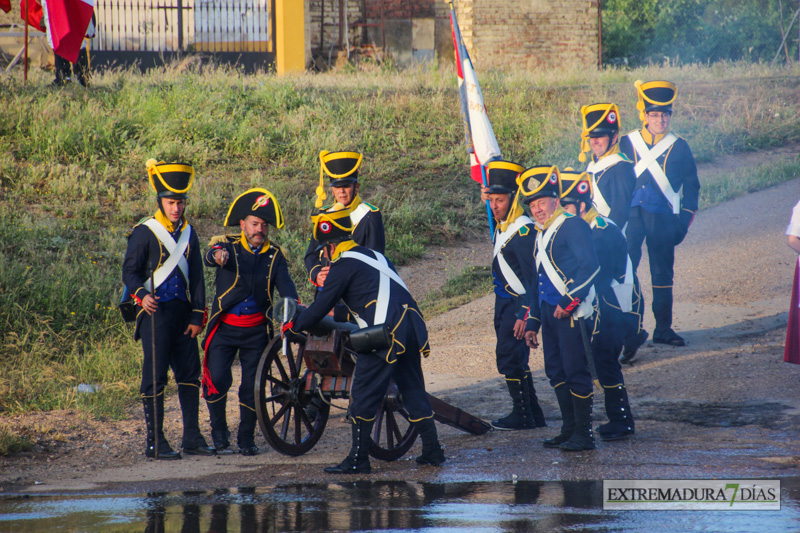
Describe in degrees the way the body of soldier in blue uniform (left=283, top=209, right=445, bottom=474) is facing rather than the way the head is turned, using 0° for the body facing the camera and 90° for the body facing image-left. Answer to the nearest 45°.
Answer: approximately 90°

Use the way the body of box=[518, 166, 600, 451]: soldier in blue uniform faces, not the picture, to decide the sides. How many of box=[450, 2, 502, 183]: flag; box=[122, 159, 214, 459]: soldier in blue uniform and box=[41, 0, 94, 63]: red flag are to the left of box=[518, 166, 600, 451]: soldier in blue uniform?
0

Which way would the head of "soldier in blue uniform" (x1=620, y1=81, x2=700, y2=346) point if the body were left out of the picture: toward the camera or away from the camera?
toward the camera

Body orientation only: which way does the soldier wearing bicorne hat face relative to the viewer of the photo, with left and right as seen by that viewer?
facing the viewer

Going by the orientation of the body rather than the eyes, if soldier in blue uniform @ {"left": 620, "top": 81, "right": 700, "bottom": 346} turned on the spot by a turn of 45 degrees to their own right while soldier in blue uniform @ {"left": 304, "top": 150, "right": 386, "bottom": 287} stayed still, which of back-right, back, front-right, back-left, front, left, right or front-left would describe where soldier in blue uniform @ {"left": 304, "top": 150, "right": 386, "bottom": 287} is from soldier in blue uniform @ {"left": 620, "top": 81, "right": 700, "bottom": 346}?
front

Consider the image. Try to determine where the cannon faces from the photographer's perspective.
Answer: facing the viewer and to the left of the viewer

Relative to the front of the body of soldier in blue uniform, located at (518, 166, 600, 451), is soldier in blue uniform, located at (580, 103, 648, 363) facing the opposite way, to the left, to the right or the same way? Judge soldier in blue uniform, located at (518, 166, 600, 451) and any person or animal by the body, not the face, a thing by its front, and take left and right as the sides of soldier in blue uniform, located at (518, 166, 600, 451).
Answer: the same way

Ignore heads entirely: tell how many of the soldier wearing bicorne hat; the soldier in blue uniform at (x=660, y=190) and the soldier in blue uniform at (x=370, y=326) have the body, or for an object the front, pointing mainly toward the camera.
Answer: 2

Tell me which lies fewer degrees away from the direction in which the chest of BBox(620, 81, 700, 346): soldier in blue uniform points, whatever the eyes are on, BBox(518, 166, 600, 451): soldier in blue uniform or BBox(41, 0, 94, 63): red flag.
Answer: the soldier in blue uniform

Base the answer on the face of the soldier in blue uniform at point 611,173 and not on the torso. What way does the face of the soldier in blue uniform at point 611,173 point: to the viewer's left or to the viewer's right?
to the viewer's left

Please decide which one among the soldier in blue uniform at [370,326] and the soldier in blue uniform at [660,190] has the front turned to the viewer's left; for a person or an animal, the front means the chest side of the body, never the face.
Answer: the soldier in blue uniform at [370,326]

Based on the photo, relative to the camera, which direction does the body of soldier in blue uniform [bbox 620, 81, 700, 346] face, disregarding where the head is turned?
toward the camera

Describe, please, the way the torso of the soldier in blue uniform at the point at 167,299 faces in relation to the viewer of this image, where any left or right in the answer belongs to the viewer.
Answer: facing the viewer and to the right of the viewer

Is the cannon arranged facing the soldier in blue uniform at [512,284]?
no

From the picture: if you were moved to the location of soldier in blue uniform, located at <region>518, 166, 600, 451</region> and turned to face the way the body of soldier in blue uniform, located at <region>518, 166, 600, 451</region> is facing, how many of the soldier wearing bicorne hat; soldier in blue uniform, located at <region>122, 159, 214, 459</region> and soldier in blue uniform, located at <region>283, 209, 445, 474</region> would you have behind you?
0

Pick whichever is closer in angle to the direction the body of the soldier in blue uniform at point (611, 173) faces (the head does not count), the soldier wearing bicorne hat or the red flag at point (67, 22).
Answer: the soldier wearing bicorne hat
